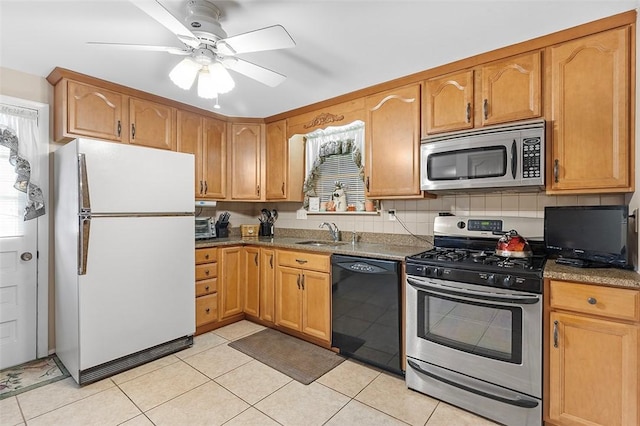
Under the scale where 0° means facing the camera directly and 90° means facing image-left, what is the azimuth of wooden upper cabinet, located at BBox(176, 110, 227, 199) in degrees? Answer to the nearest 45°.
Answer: approximately 315°

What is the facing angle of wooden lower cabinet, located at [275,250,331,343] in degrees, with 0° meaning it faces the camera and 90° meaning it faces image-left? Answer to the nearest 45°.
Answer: approximately 45°

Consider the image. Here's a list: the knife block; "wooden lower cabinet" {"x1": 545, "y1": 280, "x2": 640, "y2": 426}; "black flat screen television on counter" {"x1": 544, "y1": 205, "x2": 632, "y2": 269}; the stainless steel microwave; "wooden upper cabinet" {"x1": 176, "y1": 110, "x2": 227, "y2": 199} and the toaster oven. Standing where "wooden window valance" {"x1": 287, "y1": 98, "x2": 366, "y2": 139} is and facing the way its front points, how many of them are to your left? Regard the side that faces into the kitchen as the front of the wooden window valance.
3

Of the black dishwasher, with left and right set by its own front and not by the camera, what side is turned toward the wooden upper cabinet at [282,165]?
right

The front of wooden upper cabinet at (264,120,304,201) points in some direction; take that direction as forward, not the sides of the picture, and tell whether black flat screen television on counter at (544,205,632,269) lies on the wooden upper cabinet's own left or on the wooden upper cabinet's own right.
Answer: on the wooden upper cabinet's own left

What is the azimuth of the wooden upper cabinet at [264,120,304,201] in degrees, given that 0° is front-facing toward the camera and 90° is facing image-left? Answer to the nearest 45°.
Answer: approximately 45°
